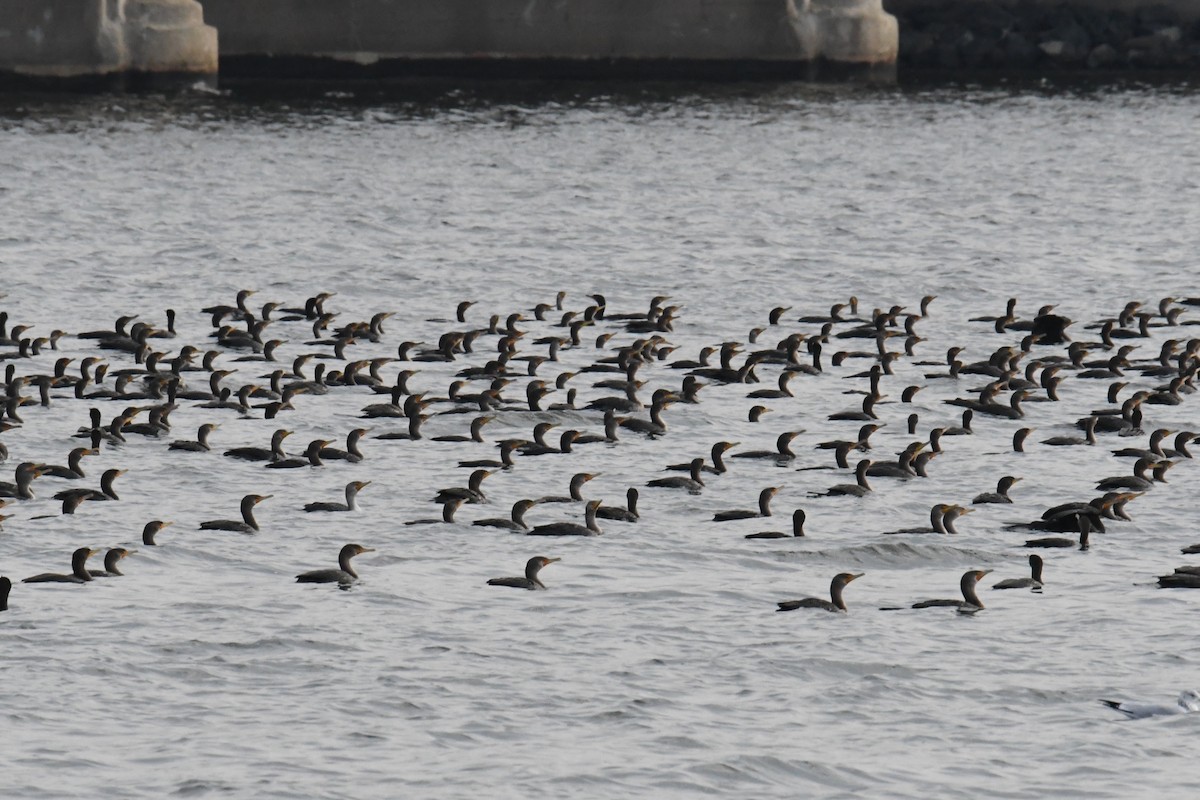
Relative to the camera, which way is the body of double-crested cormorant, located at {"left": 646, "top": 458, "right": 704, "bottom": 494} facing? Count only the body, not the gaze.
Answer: to the viewer's right

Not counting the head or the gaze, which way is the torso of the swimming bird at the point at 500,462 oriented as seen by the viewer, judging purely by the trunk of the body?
to the viewer's right

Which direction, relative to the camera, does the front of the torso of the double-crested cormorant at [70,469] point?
to the viewer's right

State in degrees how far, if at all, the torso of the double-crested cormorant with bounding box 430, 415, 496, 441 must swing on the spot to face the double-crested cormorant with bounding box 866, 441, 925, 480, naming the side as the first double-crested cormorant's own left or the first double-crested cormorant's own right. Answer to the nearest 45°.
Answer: approximately 45° to the first double-crested cormorant's own right

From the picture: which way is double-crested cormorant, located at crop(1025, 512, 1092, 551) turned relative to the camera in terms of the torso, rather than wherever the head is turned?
to the viewer's right

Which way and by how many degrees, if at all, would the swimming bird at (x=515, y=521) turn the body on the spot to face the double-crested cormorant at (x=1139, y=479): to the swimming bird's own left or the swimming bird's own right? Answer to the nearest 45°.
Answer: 0° — it already faces it

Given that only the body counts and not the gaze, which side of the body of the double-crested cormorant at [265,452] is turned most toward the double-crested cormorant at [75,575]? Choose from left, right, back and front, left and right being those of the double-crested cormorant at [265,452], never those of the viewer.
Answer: right

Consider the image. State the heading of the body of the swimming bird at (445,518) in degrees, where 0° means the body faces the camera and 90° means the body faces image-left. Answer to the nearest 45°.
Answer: approximately 270°

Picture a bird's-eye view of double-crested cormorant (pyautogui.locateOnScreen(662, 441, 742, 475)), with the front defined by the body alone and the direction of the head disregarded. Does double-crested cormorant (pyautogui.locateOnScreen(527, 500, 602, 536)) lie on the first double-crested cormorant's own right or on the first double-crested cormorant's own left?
on the first double-crested cormorant's own right

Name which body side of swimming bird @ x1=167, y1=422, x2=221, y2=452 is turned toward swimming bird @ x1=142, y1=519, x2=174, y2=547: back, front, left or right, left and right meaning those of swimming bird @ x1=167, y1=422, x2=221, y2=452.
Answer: right

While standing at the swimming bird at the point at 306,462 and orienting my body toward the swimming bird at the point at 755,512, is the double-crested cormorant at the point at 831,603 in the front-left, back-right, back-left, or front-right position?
front-right

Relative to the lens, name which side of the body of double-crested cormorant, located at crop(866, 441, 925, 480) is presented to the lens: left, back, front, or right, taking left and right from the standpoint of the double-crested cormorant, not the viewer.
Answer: right

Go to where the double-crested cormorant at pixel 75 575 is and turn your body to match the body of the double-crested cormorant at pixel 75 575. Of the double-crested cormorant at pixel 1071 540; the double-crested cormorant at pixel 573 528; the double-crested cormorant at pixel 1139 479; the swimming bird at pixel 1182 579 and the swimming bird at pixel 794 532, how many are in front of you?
5

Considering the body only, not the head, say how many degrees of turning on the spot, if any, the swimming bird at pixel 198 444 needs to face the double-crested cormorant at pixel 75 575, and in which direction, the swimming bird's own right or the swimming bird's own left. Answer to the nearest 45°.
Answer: approximately 90° to the swimming bird's own right

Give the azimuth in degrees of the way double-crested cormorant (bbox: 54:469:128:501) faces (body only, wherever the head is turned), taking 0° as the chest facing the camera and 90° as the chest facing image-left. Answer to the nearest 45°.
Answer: approximately 270°

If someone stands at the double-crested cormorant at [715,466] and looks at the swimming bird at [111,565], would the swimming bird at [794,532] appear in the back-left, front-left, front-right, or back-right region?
front-left

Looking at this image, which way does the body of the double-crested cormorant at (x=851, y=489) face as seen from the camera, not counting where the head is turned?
to the viewer's right
